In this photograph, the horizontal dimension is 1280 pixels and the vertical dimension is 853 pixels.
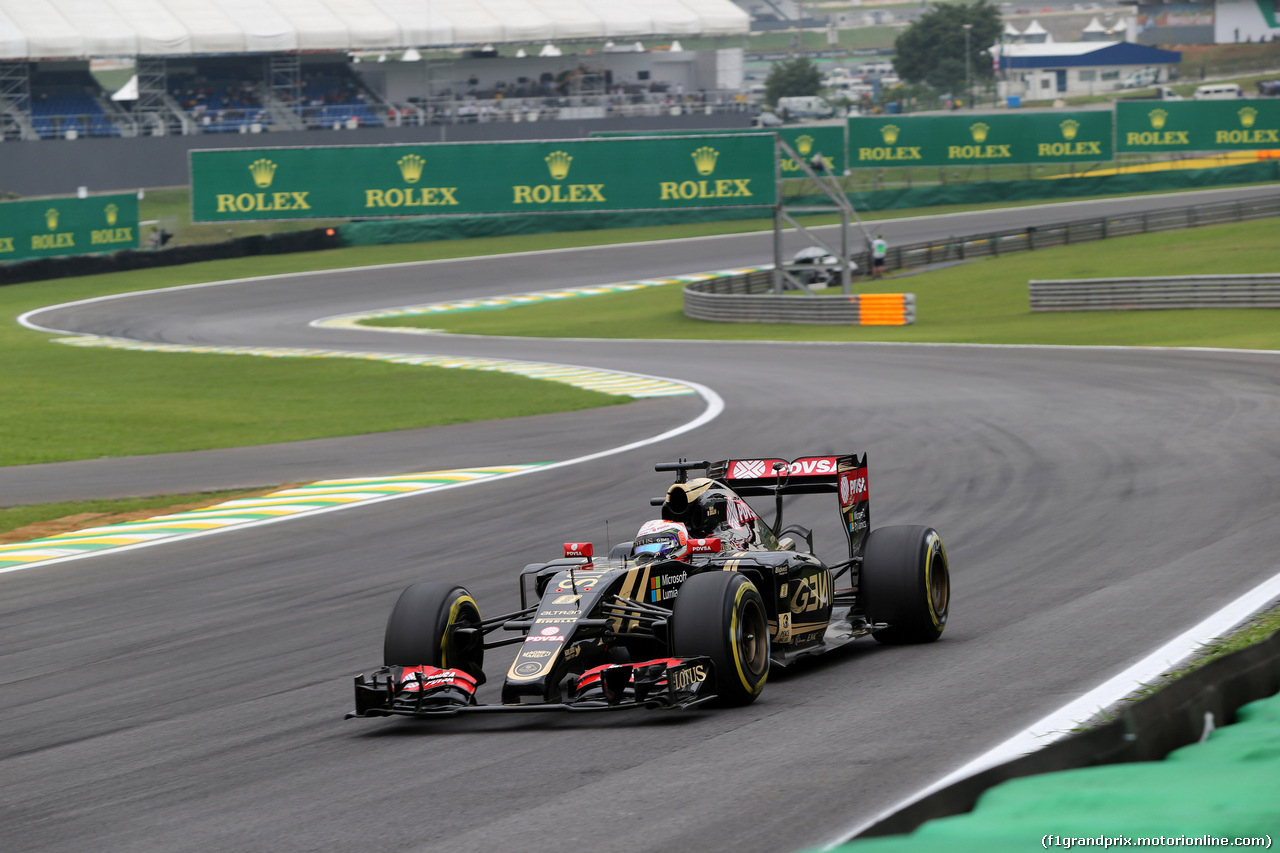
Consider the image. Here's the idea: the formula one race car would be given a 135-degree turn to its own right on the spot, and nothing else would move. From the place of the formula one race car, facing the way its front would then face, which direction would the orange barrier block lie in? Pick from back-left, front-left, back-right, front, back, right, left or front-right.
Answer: front

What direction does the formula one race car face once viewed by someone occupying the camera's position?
facing the viewer and to the left of the viewer

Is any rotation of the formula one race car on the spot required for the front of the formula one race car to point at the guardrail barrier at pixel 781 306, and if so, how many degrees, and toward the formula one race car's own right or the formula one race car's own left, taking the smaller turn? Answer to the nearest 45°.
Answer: approximately 135° to the formula one race car's own right

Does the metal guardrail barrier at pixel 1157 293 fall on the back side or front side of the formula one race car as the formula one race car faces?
on the back side
